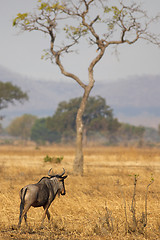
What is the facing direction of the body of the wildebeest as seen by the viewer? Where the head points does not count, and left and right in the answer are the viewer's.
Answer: facing away from the viewer and to the right of the viewer
